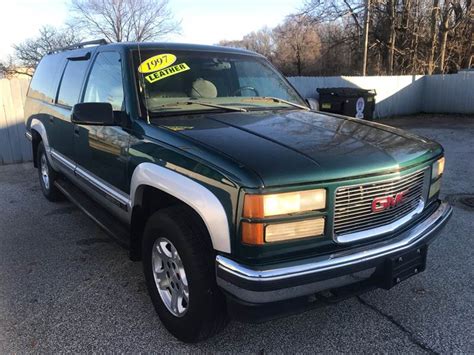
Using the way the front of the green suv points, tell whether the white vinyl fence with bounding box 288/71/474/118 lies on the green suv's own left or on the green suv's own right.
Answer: on the green suv's own left

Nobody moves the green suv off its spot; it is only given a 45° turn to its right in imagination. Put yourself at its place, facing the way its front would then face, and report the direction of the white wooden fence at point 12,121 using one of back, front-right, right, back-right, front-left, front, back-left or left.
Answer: back-right

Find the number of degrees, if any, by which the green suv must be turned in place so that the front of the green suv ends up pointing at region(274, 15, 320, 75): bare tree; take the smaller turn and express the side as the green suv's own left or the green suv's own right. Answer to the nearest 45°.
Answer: approximately 135° to the green suv's own left

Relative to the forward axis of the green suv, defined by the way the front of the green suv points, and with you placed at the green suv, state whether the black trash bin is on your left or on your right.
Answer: on your left

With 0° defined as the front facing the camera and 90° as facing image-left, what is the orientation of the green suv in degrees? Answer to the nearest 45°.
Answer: approximately 315°
